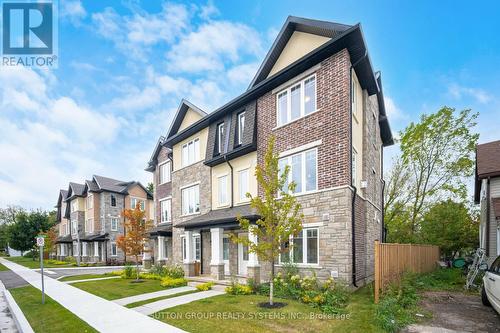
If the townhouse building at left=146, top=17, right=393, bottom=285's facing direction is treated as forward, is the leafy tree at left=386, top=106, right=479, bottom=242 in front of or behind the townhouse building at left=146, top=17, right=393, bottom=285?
behind

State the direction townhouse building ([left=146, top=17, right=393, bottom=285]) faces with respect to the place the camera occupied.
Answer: facing the viewer and to the left of the viewer
